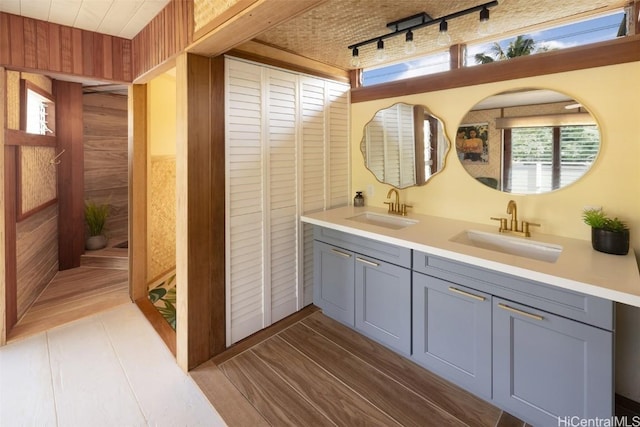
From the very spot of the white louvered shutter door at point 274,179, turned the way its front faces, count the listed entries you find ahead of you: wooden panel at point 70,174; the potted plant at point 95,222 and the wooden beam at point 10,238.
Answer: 0

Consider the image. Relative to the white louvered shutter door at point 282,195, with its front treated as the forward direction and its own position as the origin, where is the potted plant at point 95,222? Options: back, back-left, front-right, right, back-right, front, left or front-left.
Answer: back

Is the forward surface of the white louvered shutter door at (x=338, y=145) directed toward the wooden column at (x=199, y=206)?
no

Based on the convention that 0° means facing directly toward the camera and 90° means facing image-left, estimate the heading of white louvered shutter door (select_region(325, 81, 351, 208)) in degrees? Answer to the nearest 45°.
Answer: approximately 315°

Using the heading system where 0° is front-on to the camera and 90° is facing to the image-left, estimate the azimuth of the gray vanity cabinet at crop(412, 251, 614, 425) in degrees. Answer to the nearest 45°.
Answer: approximately 45°

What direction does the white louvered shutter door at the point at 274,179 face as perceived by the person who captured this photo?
facing the viewer and to the right of the viewer

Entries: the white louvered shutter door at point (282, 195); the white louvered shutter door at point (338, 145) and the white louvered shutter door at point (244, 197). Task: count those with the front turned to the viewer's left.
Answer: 0

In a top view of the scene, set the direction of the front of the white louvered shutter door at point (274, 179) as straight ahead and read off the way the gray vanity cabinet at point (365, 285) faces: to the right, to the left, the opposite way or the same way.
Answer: to the right
